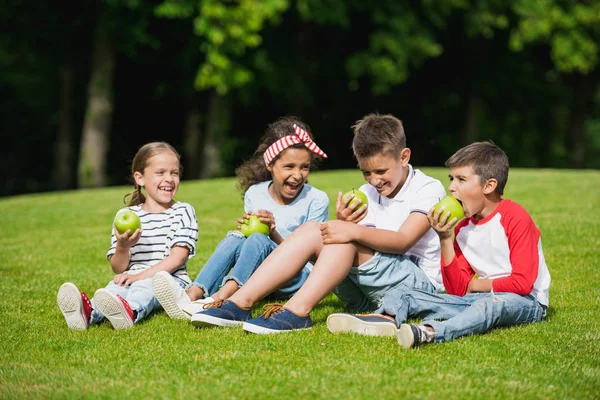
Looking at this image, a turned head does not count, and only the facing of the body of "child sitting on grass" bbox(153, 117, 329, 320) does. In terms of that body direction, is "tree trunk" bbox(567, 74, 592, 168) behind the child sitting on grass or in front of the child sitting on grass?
behind

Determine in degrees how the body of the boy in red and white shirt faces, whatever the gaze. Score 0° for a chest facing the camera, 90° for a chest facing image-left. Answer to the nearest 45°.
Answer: approximately 45°

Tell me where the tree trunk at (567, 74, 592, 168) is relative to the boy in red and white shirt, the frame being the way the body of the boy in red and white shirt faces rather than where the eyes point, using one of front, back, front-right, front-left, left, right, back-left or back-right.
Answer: back-right

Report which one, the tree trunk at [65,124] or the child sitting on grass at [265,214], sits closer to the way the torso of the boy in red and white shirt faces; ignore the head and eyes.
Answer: the child sitting on grass

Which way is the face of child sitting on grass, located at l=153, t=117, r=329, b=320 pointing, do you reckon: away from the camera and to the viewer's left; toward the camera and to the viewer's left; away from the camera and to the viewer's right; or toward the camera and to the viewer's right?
toward the camera and to the viewer's right

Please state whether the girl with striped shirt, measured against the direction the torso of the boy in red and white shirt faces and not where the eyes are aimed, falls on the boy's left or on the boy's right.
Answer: on the boy's right

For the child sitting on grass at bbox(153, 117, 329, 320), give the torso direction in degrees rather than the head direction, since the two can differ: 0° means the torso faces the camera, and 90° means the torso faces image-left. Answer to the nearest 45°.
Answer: approximately 45°

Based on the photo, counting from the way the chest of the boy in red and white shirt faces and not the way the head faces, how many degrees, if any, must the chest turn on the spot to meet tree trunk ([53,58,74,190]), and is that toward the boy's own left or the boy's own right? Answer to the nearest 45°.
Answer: approximately 90° to the boy's own right

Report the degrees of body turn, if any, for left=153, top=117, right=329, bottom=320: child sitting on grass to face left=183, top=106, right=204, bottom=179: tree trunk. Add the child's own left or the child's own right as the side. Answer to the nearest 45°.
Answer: approximately 135° to the child's own right

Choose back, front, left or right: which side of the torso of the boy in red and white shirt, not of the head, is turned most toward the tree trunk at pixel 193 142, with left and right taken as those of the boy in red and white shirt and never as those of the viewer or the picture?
right

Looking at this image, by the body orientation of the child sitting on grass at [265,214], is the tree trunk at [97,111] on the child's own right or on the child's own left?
on the child's own right

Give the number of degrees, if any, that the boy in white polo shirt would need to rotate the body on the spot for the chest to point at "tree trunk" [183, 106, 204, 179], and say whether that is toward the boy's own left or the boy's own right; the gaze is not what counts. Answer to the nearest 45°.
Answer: approximately 135° to the boy's own right

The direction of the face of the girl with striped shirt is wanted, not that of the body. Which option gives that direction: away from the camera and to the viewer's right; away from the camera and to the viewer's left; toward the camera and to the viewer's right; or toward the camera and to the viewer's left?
toward the camera and to the viewer's right
